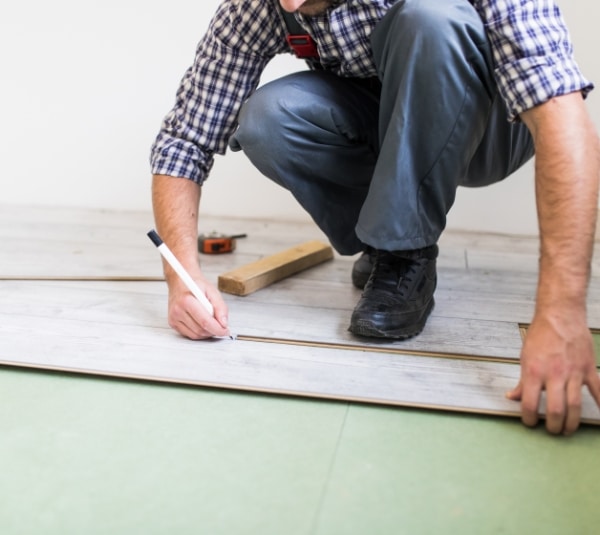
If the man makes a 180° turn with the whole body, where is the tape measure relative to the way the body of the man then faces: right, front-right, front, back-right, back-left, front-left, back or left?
left

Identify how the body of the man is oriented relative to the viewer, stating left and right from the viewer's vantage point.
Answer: facing the viewer and to the left of the viewer
